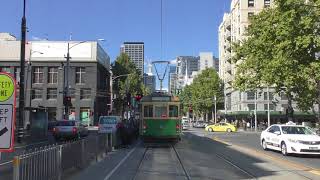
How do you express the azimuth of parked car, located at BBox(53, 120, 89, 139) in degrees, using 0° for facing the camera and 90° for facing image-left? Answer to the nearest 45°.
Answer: approximately 225°

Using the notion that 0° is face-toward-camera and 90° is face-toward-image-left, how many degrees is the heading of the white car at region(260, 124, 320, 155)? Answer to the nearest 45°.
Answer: approximately 315°

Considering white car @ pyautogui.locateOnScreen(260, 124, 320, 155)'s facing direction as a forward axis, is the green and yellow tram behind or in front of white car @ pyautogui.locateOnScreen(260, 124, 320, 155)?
behind

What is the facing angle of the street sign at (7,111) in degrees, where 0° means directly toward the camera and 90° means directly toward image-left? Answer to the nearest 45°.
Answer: approximately 0°

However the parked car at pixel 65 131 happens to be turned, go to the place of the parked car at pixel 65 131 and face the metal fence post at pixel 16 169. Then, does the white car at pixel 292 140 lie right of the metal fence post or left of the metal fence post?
left

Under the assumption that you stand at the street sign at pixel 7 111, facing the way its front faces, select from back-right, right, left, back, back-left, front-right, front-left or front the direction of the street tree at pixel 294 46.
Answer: back-left

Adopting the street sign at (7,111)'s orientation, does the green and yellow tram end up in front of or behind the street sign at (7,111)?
behind

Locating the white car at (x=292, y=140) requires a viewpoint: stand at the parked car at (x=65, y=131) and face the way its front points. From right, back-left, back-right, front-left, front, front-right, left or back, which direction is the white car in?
right
